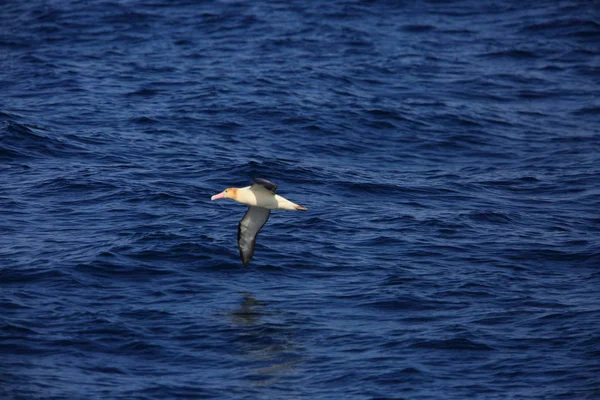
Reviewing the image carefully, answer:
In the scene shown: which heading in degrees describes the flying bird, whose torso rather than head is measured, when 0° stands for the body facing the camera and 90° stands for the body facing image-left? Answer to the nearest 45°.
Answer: approximately 90°
